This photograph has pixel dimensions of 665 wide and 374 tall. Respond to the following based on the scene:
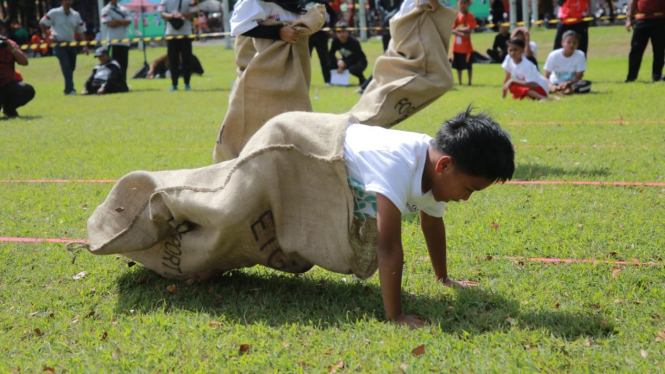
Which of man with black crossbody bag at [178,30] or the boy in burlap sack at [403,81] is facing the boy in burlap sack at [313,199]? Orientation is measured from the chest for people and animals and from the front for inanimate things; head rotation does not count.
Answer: the man with black crossbody bag

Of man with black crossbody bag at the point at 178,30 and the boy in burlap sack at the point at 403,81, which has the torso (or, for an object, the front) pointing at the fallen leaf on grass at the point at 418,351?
the man with black crossbody bag

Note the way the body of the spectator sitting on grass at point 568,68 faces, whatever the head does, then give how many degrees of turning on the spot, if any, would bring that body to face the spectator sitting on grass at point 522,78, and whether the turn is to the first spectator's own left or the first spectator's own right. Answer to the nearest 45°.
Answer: approximately 45° to the first spectator's own right

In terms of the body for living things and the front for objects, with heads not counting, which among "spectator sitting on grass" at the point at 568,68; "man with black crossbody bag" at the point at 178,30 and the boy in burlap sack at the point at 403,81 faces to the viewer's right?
the boy in burlap sack

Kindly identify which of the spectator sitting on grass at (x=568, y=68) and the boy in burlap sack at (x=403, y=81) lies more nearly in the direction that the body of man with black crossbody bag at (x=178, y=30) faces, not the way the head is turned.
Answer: the boy in burlap sack

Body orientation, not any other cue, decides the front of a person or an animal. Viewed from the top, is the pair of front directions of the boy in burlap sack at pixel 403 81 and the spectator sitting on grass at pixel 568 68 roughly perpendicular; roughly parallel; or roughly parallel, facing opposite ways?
roughly perpendicular

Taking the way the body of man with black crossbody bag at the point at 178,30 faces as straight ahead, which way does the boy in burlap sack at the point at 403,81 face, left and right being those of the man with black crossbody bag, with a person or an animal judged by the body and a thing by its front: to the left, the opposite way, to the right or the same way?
to the left

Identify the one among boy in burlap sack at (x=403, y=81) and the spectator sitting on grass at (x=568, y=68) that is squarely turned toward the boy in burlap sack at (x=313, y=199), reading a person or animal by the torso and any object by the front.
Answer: the spectator sitting on grass

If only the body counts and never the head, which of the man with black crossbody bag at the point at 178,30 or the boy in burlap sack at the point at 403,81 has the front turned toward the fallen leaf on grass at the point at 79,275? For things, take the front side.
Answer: the man with black crossbody bag
